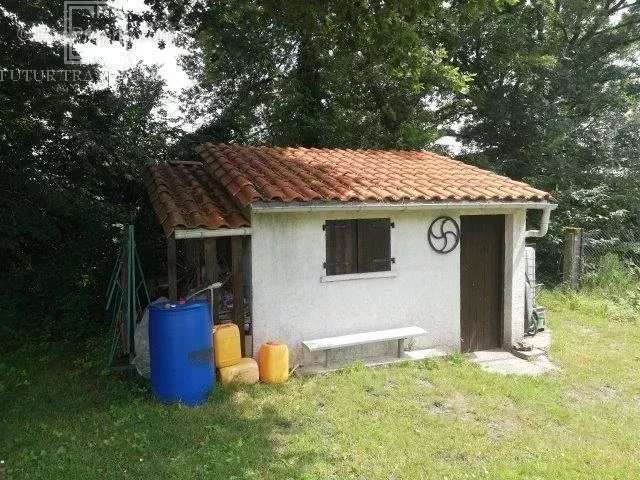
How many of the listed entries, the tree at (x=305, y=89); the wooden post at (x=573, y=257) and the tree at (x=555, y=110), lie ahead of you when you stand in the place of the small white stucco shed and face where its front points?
0

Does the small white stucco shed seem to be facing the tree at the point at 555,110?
no

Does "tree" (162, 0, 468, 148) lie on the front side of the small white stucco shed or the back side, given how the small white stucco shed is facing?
on the back side

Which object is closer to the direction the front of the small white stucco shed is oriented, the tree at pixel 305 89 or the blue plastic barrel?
the blue plastic barrel

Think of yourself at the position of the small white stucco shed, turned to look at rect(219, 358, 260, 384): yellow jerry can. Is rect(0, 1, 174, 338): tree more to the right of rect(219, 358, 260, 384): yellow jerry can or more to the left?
right

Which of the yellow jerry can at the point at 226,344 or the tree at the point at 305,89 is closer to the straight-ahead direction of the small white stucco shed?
the yellow jerry can

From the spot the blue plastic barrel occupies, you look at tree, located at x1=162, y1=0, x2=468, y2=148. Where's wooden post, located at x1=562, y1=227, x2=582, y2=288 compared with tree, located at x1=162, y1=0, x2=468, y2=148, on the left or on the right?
right

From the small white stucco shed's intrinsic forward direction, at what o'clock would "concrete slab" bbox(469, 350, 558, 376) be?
The concrete slab is roughly at 9 o'clock from the small white stucco shed.

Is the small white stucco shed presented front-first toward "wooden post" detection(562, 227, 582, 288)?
no

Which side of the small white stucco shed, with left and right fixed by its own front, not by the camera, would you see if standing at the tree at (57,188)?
right

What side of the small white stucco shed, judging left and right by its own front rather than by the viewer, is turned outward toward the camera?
front

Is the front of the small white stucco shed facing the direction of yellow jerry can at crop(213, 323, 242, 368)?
no
